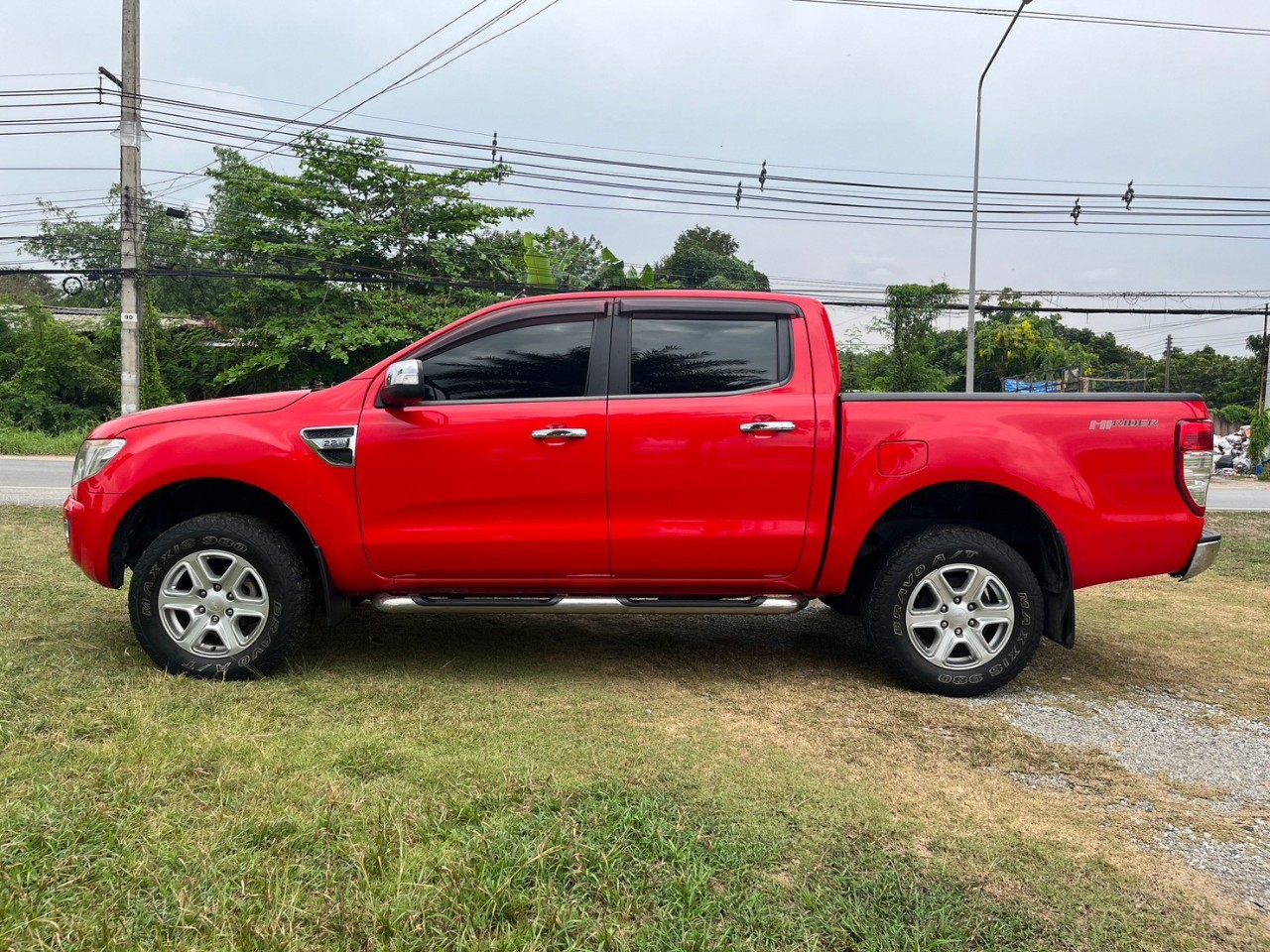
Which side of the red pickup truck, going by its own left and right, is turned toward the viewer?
left

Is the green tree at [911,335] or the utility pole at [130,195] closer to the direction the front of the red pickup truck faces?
the utility pole

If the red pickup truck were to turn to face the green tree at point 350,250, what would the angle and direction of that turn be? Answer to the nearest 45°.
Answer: approximately 90° to its right

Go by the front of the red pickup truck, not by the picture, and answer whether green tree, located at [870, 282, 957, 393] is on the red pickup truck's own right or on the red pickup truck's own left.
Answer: on the red pickup truck's own right

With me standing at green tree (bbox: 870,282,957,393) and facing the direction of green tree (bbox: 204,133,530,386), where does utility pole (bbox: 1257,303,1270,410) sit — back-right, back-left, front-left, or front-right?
back-left

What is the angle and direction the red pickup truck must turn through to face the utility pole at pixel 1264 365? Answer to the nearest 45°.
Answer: approximately 135° to its right
